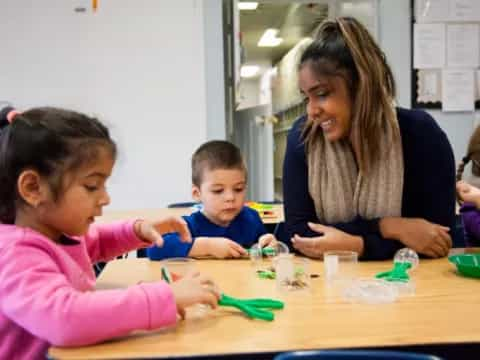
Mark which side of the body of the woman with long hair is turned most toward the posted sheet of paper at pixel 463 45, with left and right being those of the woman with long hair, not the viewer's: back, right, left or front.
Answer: back

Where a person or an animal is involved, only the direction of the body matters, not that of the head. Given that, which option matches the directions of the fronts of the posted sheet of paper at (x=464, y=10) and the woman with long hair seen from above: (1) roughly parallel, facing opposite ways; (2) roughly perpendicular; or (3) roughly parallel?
roughly parallel

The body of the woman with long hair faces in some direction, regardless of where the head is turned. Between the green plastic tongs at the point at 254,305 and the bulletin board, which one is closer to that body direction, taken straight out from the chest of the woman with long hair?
the green plastic tongs

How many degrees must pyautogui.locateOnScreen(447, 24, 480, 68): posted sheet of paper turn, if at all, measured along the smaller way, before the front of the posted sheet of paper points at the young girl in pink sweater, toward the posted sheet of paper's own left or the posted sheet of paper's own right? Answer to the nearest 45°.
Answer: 0° — it already faces them

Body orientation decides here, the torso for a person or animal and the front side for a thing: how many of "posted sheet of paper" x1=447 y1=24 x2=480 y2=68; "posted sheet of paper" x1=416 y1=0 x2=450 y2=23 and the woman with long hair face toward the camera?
3

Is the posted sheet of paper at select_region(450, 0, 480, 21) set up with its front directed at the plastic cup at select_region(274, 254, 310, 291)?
yes

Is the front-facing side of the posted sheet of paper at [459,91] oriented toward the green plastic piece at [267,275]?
yes

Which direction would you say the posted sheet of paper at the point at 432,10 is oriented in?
toward the camera

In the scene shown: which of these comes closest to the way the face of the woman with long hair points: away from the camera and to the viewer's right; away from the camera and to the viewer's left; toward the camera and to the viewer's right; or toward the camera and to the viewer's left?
toward the camera and to the viewer's left

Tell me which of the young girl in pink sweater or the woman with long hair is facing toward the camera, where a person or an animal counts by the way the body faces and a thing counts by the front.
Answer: the woman with long hair

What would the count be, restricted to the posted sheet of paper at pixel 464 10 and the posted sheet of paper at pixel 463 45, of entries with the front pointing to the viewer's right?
0

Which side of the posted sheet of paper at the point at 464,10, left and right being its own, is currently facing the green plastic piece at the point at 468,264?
front

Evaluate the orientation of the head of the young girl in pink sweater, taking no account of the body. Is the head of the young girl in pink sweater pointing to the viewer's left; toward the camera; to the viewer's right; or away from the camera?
to the viewer's right

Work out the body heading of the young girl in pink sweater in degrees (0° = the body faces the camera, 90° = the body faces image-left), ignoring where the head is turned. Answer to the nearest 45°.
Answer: approximately 270°

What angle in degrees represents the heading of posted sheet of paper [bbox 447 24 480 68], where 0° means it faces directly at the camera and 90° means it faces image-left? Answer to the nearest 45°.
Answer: approximately 0°

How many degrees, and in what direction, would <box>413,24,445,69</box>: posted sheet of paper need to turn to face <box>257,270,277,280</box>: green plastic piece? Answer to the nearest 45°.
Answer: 0° — it already faces it

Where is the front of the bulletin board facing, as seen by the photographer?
facing the viewer
